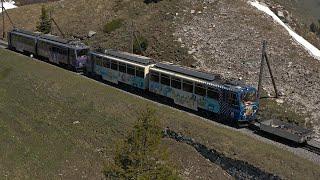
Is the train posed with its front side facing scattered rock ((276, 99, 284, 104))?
yes

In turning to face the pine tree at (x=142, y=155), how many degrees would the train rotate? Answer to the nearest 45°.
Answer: approximately 45° to its right

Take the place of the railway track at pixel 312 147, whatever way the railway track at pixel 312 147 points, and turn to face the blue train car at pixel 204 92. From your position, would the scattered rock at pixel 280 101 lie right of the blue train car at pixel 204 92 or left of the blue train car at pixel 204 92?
right

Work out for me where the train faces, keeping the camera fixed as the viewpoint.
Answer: facing the viewer and to the right of the viewer

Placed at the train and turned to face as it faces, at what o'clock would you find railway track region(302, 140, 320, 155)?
The railway track is roughly at 12 o'clock from the train.

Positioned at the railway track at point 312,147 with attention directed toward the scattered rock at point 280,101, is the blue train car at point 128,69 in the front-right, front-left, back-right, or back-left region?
front-left

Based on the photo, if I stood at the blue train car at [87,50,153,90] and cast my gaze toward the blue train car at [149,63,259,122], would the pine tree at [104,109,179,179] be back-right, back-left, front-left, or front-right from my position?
front-right

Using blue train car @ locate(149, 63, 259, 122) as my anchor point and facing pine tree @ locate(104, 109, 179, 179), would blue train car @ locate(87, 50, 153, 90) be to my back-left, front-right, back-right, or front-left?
back-right

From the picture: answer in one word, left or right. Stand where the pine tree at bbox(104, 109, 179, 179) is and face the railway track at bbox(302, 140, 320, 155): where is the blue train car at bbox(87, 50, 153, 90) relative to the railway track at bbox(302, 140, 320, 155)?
left

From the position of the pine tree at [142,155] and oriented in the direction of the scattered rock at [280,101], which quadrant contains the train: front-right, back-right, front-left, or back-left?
front-left
